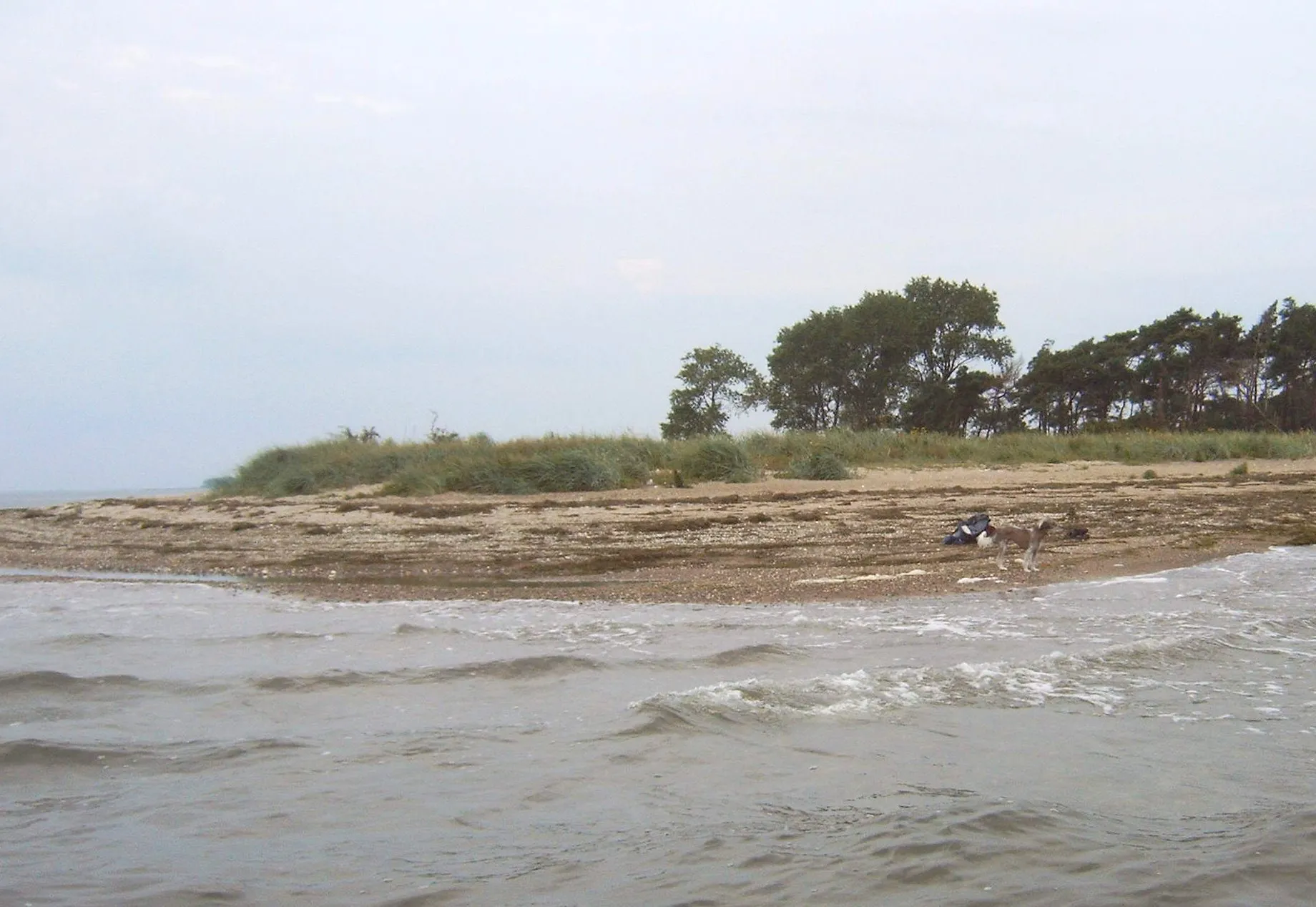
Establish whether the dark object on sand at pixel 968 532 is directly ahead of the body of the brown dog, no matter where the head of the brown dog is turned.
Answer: no

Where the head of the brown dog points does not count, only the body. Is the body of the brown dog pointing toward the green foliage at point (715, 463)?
no
